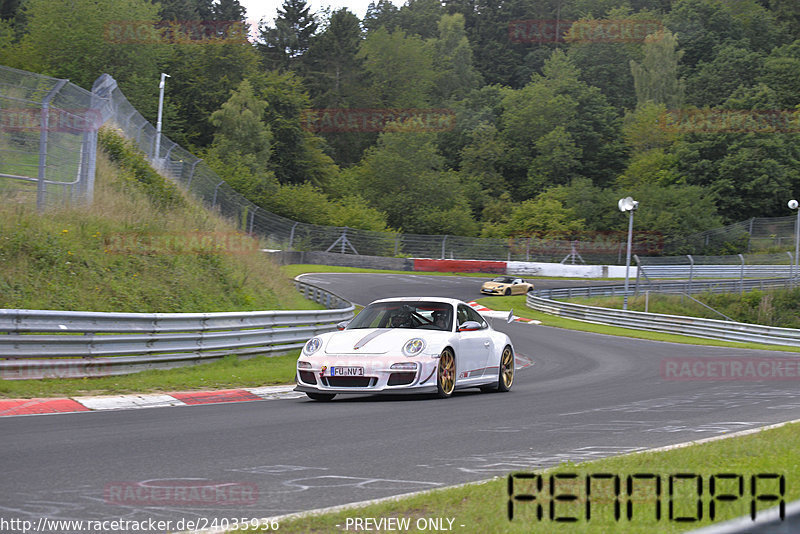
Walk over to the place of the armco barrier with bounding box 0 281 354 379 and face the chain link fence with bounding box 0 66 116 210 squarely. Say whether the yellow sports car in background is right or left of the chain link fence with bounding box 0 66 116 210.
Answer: right

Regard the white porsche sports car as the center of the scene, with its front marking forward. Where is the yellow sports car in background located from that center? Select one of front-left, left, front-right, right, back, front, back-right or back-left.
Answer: back-right

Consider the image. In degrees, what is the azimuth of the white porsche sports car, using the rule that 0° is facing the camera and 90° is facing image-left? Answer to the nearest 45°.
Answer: approximately 45°

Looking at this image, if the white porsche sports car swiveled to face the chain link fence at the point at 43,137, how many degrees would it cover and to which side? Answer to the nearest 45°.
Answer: approximately 90° to its right

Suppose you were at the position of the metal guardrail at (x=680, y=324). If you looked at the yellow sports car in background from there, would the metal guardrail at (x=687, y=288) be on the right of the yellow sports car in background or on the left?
right

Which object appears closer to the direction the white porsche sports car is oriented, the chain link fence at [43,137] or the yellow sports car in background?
the chain link fence

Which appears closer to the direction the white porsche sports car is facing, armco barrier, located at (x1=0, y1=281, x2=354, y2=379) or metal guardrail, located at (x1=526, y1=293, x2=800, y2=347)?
the armco barrier

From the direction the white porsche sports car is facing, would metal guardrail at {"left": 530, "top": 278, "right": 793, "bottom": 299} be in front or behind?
behind

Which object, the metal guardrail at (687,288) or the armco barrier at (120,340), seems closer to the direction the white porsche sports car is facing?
the armco barrier

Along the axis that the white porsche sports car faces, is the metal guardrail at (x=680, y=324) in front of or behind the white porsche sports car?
behind
